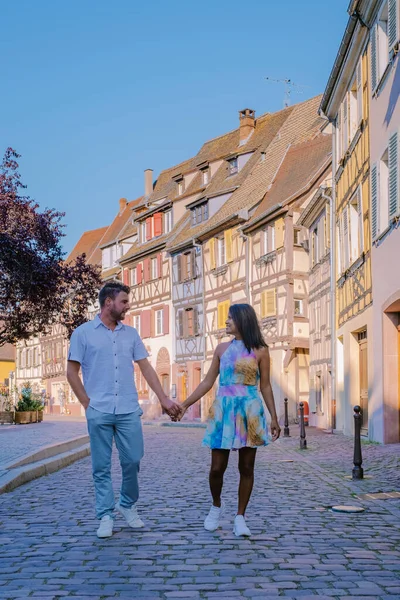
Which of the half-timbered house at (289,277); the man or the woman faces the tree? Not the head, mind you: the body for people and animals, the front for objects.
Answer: the half-timbered house

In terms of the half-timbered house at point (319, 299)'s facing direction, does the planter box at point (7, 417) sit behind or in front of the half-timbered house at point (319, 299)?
in front

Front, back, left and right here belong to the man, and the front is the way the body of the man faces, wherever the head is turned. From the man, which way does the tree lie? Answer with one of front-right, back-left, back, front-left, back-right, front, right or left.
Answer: back

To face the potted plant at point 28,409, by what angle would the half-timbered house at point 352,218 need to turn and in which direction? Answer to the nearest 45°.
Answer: approximately 45° to its right

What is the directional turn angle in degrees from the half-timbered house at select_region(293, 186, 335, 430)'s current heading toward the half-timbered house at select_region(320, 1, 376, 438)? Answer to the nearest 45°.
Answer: approximately 90° to its left

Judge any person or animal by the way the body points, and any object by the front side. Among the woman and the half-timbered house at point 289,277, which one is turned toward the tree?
the half-timbered house

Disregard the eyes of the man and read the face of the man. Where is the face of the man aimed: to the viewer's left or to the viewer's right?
to the viewer's right

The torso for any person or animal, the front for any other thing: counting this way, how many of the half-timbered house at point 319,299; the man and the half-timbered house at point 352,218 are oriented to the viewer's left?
2

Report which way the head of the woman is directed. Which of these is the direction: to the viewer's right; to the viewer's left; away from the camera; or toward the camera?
to the viewer's left

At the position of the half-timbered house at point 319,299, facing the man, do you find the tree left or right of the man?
right

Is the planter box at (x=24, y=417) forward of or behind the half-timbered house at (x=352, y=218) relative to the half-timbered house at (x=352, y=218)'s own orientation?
forward

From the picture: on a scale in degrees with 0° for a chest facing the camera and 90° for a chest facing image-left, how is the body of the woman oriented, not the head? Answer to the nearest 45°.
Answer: approximately 0°

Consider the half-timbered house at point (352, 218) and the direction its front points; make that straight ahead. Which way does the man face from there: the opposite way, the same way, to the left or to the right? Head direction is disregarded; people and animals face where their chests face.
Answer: to the left

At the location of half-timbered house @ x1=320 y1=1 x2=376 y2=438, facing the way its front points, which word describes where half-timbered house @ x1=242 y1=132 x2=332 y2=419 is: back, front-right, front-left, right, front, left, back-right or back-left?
right
